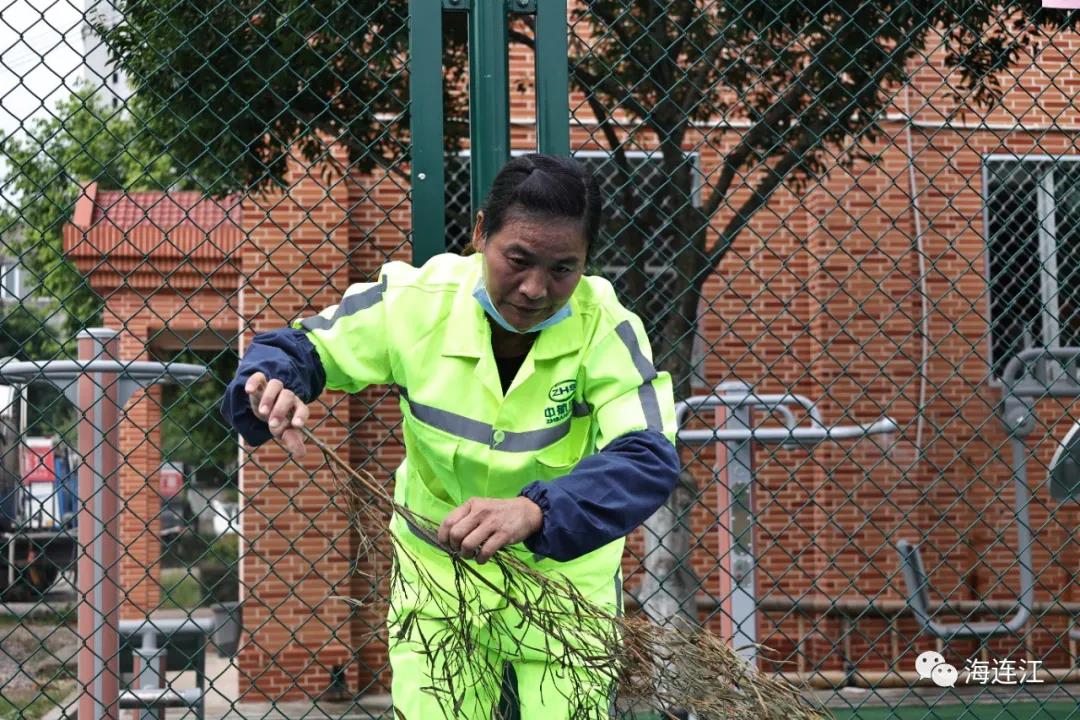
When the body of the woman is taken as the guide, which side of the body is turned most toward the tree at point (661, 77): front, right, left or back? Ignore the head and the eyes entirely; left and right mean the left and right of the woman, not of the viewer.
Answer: back

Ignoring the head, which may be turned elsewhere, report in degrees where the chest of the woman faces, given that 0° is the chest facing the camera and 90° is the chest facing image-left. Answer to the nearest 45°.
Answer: approximately 0°

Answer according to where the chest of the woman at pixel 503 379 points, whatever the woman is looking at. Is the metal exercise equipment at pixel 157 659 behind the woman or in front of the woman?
behind

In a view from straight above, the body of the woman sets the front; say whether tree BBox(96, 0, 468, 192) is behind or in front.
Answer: behind

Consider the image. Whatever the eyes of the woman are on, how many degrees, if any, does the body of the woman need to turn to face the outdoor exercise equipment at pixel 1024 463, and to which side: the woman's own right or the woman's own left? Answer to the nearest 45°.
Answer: approximately 135° to the woman's own left
